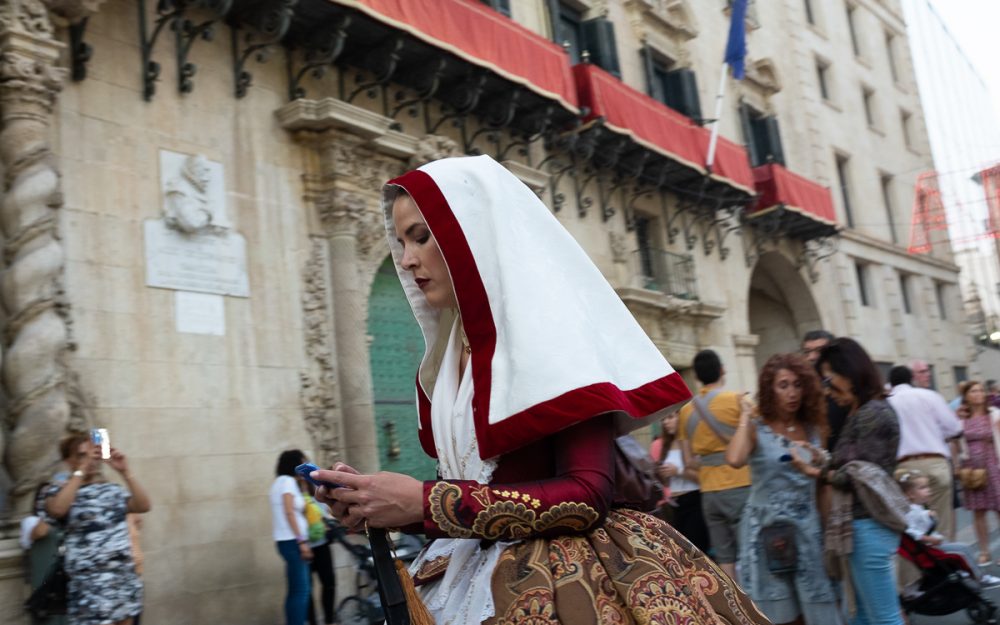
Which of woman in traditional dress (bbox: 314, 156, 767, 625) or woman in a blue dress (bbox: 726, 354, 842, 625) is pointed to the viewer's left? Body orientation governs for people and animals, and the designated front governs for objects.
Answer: woman in traditional dress (bbox: 314, 156, 767, 625)

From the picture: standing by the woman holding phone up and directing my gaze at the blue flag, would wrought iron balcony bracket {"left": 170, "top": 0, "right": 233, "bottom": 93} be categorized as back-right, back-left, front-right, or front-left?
front-left

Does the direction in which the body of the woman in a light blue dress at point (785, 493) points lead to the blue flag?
no

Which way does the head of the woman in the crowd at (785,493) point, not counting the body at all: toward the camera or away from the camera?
toward the camera

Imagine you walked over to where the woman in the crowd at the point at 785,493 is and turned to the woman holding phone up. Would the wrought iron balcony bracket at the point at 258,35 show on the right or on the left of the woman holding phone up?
right

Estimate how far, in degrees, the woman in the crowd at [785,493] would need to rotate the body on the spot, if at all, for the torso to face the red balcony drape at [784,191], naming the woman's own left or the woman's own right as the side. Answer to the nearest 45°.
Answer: approximately 180°

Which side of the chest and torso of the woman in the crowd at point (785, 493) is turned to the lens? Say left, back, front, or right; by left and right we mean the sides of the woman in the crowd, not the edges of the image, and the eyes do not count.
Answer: front

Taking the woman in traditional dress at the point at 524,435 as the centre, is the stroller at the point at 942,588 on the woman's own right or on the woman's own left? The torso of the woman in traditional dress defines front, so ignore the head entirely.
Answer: on the woman's own right

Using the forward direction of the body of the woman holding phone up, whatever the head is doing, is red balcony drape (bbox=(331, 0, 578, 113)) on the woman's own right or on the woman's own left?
on the woman's own left

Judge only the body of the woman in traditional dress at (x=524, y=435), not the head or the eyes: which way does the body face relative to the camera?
to the viewer's left

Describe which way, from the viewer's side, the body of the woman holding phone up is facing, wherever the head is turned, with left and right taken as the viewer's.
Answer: facing the viewer and to the right of the viewer

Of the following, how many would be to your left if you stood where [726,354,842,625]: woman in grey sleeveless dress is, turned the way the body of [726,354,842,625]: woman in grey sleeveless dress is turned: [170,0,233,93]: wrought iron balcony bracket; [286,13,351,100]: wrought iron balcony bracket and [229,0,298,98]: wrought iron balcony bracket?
0

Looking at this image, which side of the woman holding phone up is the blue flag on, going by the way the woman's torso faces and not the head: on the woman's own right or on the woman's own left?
on the woman's own left

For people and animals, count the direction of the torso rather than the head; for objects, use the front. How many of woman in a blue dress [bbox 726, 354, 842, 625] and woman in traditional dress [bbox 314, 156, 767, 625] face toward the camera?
1

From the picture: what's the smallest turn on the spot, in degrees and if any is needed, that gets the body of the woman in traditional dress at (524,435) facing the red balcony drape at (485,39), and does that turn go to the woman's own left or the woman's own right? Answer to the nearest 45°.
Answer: approximately 90° to the woman's own right

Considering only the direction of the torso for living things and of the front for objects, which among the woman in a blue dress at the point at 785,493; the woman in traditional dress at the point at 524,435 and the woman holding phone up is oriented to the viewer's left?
the woman in traditional dress at the point at 524,435

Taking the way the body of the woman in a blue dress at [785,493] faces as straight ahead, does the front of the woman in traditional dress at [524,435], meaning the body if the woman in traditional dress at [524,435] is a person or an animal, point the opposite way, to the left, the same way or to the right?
to the right

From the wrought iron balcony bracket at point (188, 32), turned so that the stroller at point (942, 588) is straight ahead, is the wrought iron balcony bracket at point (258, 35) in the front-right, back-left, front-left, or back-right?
front-left

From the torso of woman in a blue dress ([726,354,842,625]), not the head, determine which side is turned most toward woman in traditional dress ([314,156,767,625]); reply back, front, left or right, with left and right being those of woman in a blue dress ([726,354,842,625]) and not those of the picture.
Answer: front

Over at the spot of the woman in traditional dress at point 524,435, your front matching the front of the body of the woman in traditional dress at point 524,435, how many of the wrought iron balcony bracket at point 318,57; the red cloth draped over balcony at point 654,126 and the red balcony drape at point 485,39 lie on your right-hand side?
3
